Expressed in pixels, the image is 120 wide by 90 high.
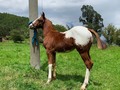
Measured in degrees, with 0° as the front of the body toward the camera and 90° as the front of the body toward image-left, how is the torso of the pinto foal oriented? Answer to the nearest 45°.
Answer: approximately 90°

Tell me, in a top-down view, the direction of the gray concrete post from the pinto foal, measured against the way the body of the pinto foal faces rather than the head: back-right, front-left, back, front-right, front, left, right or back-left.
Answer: front-right
